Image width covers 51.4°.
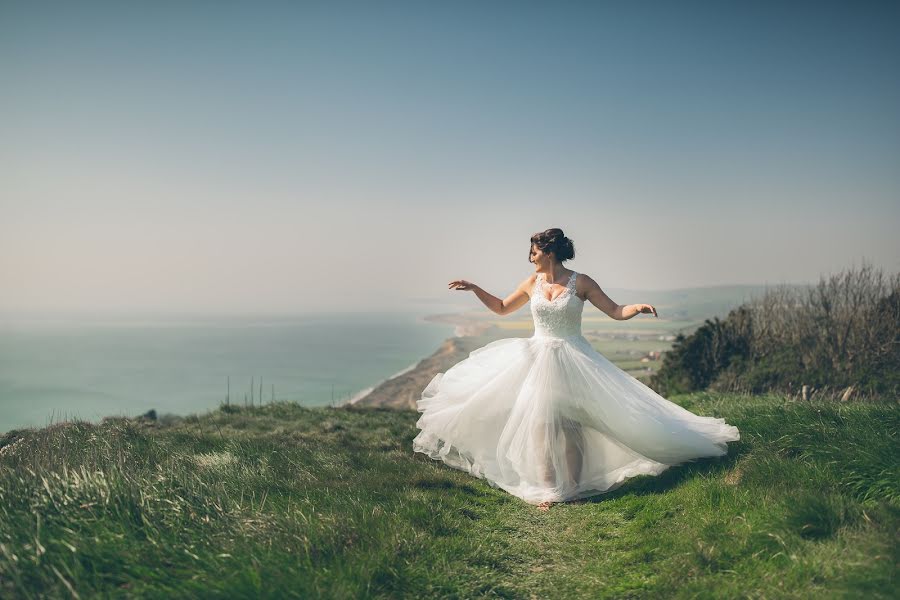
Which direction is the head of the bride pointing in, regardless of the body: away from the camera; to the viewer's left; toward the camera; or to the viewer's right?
to the viewer's left

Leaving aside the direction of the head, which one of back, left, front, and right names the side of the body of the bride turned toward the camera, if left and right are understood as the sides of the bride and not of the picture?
front

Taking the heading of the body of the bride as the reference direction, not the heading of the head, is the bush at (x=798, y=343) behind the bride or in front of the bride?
behind
